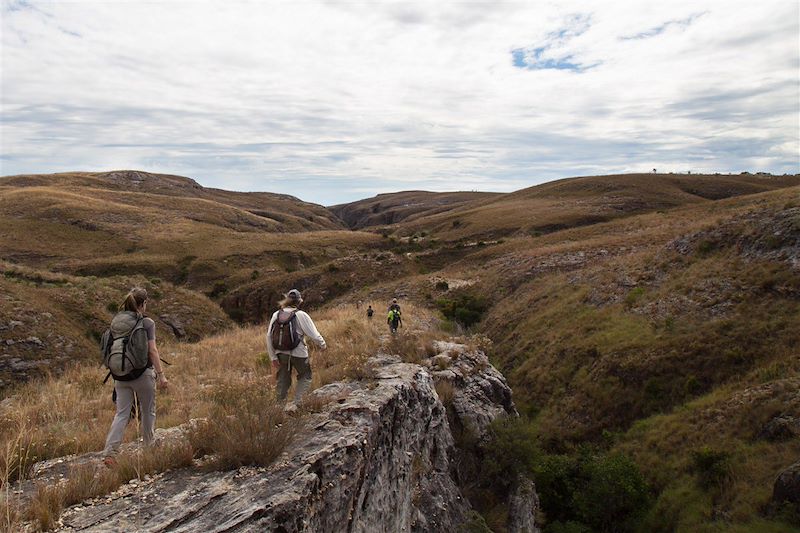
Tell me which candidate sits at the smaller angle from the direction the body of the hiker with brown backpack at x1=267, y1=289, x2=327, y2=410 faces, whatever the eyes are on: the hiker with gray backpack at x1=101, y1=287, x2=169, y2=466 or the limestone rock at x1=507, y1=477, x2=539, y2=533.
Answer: the limestone rock

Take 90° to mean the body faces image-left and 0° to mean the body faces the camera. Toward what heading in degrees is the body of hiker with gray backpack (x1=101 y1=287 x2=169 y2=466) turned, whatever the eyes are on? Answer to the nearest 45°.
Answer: approximately 225°

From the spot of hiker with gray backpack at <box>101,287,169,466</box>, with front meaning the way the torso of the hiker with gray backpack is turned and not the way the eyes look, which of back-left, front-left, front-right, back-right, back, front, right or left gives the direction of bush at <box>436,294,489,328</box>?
front

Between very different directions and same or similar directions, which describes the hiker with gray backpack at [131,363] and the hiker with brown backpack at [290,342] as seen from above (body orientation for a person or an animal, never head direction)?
same or similar directions

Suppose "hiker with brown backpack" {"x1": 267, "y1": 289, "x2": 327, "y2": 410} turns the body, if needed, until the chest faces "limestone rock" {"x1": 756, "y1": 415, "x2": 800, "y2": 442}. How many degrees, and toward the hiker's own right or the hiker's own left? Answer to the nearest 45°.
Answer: approximately 45° to the hiker's own right

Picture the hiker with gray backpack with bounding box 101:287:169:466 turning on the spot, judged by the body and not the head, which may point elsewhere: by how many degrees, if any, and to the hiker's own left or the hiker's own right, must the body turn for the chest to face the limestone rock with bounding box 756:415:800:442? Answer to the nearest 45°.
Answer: approximately 45° to the hiker's own right

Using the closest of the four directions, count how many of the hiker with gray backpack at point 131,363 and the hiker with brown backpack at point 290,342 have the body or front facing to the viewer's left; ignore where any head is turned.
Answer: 0

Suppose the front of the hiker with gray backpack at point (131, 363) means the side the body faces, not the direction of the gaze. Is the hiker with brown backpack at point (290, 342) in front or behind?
in front
